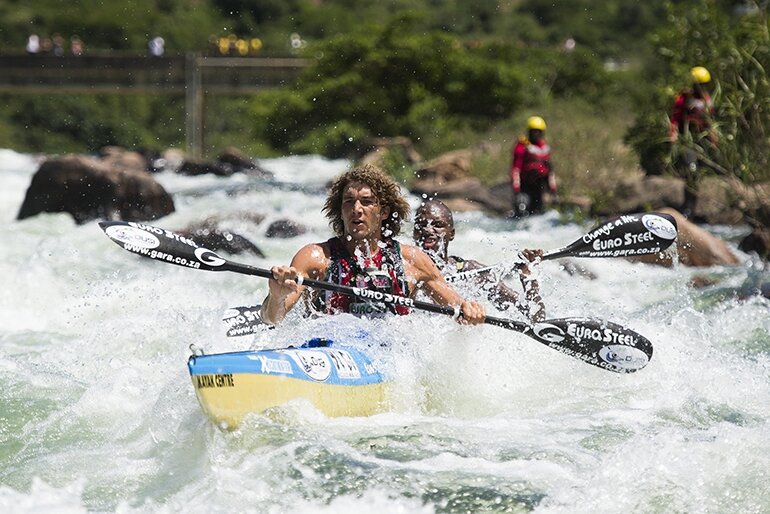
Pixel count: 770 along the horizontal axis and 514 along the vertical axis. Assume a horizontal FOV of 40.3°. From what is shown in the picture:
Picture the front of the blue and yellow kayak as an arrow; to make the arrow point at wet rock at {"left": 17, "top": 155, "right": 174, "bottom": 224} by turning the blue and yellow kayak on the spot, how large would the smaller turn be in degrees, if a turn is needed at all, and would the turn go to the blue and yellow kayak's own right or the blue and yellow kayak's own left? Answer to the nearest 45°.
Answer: approximately 135° to the blue and yellow kayak's own right

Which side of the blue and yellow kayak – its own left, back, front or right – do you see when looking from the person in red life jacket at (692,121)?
back

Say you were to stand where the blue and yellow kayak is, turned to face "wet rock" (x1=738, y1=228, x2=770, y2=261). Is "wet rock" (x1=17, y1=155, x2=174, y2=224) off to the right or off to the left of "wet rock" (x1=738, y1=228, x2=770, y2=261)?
left

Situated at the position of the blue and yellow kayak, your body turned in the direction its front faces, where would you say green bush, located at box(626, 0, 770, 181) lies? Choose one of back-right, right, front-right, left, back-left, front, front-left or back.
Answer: back

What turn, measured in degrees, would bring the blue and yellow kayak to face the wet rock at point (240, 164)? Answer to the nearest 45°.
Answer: approximately 135° to its right

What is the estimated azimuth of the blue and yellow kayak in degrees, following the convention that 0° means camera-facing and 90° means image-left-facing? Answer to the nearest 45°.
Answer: approximately 45°

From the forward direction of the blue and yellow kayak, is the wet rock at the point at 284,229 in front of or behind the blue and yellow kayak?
behind

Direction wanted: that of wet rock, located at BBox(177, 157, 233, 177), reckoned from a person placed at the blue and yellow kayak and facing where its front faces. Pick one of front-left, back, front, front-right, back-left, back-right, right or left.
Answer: back-right
